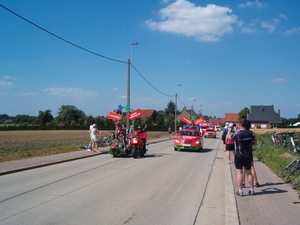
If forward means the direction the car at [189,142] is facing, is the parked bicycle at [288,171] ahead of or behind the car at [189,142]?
ahead

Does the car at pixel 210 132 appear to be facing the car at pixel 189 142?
yes

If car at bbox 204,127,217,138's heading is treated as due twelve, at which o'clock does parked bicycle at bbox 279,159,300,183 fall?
The parked bicycle is roughly at 12 o'clock from the car.

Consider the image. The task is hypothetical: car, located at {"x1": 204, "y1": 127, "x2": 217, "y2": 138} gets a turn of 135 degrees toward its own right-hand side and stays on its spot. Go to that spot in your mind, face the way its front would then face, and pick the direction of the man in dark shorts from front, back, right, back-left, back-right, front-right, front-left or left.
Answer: back-left

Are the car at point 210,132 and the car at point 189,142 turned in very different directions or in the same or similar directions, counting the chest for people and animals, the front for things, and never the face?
same or similar directions

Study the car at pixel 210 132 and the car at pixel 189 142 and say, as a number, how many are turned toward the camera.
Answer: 2

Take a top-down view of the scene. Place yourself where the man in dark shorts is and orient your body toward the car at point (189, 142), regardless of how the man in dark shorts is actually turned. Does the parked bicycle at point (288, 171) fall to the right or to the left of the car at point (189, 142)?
right

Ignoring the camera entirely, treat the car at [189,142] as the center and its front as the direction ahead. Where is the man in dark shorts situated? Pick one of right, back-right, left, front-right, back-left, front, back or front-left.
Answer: front

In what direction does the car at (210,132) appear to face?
toward the camera

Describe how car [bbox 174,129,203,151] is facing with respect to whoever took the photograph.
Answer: facing the viewer

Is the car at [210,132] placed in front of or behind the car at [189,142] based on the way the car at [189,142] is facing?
behind
